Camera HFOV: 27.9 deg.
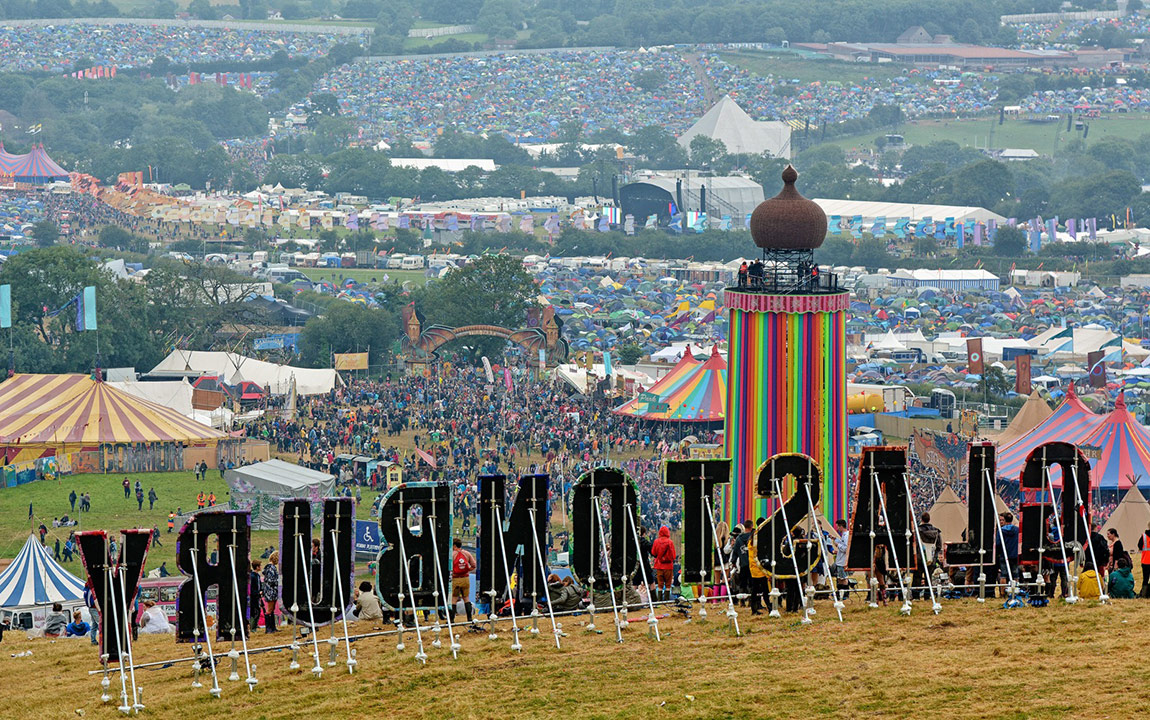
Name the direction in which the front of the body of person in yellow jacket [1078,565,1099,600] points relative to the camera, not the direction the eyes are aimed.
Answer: away from the camera

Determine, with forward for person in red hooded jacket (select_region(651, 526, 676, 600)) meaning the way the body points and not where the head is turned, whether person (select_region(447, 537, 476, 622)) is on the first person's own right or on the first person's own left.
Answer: on the first person's own left

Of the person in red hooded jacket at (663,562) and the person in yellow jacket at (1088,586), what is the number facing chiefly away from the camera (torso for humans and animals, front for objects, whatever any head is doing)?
2

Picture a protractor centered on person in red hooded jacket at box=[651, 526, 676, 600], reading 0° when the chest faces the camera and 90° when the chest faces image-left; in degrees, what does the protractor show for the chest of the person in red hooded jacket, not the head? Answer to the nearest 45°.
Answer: approximately 180°

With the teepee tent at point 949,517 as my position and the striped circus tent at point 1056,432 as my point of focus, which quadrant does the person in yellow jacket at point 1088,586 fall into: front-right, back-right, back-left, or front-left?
back-right
